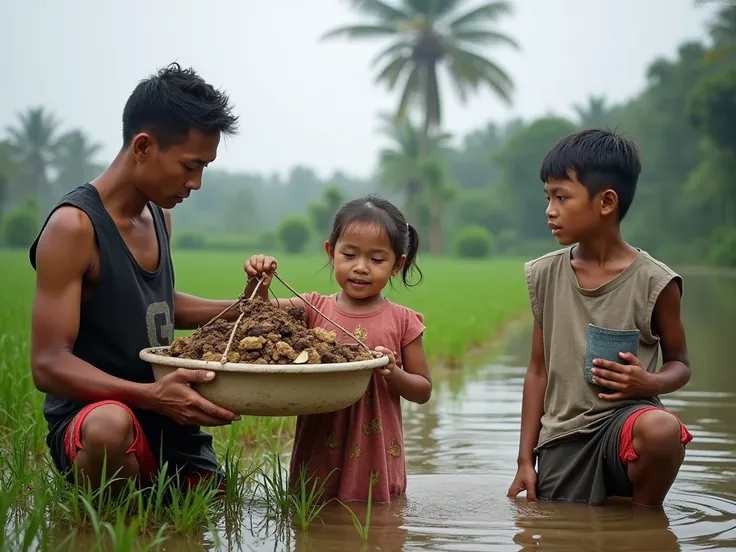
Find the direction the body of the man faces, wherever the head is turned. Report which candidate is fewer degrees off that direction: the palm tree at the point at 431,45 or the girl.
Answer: the girl

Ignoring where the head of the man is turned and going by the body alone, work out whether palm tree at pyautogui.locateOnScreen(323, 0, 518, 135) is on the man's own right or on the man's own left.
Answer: on the man's own left

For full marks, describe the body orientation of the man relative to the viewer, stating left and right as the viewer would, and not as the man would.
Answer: facing the viewer and to the right of the viewer

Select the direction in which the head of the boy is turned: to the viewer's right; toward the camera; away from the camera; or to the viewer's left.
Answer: to the viewer's left

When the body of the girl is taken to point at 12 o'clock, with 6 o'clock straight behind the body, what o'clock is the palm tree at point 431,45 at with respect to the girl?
The palm tree is roughly at 6 o'clock from the girl.

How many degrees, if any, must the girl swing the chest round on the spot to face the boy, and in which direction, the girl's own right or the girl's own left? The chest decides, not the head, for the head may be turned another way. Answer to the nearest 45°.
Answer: approximately 90° to the girl's own left

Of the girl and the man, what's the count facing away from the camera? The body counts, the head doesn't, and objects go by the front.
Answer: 0

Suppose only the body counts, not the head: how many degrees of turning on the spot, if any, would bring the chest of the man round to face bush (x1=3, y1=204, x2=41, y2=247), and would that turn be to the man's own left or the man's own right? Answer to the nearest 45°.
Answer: approximately 135° to the man's own left

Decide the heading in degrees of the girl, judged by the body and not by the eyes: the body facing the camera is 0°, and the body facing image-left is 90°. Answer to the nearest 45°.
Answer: approximately 0°
